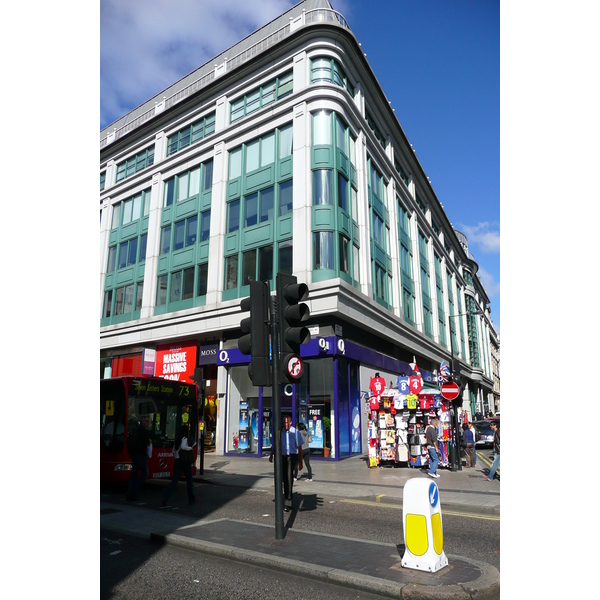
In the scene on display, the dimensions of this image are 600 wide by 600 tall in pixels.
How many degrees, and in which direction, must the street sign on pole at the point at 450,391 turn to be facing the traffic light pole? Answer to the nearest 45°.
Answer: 0° — it already faces it

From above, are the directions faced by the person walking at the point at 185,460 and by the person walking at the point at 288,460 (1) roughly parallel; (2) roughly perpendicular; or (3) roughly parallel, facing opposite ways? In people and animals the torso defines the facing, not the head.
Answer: roughly perpendicular

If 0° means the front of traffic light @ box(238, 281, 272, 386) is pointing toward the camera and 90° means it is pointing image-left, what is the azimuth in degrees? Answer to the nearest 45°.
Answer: approximately 90°

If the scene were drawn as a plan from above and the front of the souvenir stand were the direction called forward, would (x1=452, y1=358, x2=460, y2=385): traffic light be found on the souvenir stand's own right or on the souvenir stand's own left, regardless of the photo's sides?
on the souvenir stand's own left

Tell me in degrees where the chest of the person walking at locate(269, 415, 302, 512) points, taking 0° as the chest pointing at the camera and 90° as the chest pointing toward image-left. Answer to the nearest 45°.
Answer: approximately 0°

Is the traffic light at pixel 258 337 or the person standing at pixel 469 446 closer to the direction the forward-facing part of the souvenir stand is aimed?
the traffic light

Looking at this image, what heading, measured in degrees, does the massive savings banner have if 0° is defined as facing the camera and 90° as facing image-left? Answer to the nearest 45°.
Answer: approximately 0°

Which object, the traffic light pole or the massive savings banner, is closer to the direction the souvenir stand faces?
the traffic light pole
